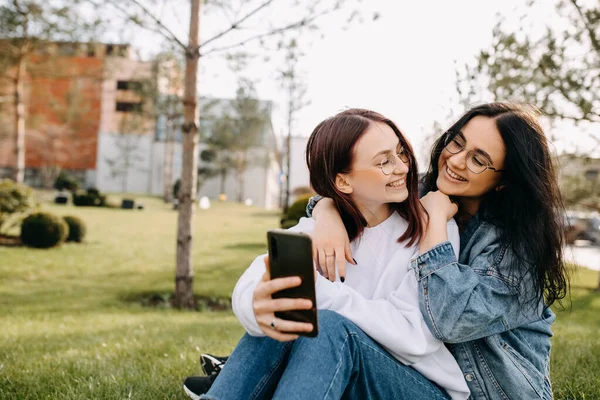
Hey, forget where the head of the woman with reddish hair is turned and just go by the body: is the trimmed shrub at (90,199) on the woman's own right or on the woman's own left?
on the woman's own right

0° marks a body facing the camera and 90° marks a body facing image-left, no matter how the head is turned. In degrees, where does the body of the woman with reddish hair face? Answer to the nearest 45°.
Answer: approximately 45°

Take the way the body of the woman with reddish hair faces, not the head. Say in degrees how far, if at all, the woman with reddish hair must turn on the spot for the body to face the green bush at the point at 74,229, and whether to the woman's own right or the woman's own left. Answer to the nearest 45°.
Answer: approximately 90° to the woman's own right

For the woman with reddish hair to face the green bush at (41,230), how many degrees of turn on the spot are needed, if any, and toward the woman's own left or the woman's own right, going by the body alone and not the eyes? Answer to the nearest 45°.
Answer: approximately 90° to the woman's own right

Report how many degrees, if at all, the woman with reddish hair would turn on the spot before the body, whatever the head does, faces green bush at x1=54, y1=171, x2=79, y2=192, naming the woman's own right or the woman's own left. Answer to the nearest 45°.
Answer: approximately 90° to the woman's own right

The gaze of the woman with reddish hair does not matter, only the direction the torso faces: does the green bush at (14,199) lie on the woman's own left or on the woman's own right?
on the woman's own right
